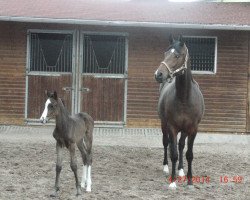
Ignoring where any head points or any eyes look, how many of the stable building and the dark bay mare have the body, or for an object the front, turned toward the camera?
2

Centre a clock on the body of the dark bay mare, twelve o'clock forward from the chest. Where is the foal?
The foal is roughly at 2 o'clock from the dark bay mare.

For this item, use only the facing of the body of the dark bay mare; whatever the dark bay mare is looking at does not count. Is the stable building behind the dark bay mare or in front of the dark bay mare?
behind

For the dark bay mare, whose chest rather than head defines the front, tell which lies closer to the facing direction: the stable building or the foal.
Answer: the foal

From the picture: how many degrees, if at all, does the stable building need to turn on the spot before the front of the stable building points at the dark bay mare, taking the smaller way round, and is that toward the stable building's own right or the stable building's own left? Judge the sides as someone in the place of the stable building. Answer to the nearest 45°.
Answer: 0° — it already faces it

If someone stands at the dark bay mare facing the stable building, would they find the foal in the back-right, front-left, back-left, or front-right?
back-left

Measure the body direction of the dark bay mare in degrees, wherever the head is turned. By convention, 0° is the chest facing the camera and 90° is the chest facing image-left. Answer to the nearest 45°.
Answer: approximately 0°

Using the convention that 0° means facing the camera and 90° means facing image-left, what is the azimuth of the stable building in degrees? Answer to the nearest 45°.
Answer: approximately 0°

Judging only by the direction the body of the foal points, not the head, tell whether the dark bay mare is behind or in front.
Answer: behind

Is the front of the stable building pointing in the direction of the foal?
yes

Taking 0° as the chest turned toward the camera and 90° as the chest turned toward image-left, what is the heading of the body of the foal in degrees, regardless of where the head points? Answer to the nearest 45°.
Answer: approximately 45°
